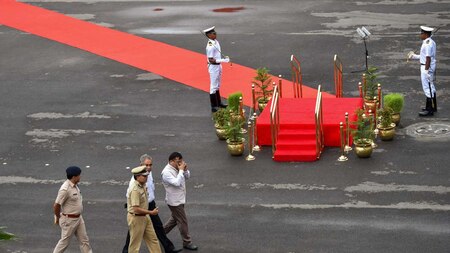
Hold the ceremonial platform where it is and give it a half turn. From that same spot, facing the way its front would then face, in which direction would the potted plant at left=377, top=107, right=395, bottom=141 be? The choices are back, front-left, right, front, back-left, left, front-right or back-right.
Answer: right

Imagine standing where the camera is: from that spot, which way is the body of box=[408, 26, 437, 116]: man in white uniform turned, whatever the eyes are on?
to the viewer's left

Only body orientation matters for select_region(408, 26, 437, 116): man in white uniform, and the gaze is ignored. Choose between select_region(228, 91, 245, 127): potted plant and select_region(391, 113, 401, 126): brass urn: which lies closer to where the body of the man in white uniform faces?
the potted plant

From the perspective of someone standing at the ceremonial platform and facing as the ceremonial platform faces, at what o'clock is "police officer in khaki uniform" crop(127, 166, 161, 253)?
The police officer in khaki uniform is roughly at 1 o'clock from the ceremonial platform.

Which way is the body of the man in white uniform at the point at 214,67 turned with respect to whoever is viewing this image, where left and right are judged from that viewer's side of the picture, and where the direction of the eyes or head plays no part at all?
facing to the right of the viewer
